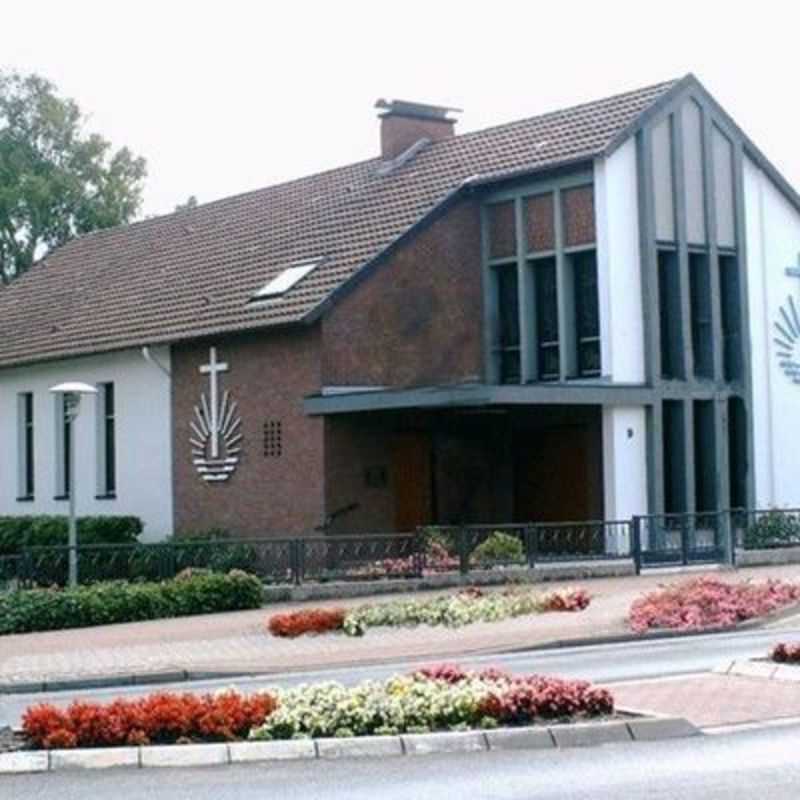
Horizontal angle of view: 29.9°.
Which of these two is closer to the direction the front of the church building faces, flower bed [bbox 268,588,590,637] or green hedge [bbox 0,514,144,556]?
the flower bed

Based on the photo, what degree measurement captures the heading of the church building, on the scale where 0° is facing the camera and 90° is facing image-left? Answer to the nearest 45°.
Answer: approximately 315°

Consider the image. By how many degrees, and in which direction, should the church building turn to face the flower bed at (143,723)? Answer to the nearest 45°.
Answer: approximately 45° to its right

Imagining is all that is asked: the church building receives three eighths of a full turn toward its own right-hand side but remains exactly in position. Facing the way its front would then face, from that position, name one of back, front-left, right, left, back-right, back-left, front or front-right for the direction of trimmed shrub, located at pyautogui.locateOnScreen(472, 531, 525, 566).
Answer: left

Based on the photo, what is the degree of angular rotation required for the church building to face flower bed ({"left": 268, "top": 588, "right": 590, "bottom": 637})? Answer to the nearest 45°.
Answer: approximately 45° to its right

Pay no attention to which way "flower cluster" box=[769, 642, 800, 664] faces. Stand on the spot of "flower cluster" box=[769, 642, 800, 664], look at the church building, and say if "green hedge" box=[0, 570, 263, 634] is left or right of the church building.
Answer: left

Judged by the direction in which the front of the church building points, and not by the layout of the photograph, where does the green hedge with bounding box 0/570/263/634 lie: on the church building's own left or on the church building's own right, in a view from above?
on the church building's own right

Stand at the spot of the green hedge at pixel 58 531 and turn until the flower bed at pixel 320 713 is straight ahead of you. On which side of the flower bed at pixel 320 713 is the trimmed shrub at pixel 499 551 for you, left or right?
left

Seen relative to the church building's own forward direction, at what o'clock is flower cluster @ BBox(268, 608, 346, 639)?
The flower cluster is roughly at 2 o'clock from the church building.
